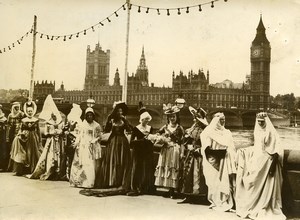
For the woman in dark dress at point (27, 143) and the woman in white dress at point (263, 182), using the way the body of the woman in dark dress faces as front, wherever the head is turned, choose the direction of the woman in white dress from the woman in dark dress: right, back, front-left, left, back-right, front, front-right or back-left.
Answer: front-left

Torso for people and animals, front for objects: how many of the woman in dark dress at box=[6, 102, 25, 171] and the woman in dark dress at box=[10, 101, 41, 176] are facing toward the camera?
2

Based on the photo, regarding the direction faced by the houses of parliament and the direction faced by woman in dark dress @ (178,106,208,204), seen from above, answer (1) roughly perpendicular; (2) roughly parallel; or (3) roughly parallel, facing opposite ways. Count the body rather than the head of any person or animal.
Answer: roughly parallel

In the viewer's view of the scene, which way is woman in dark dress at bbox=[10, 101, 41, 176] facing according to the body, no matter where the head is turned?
toward the camera

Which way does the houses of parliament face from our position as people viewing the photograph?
facing the viewer and to the left of the viewer

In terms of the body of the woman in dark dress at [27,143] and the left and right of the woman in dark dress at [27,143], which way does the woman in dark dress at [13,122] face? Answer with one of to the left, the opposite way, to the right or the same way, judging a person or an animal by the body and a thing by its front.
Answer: the same way

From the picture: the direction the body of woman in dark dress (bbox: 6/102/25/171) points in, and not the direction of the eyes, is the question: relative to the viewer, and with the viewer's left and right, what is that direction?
facing the viewer

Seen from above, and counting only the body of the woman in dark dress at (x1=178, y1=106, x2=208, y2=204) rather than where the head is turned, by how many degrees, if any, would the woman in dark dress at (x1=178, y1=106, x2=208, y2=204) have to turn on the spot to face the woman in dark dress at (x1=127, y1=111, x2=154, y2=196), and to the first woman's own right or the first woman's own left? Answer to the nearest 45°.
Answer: approximately 45° to the first woman's own right
